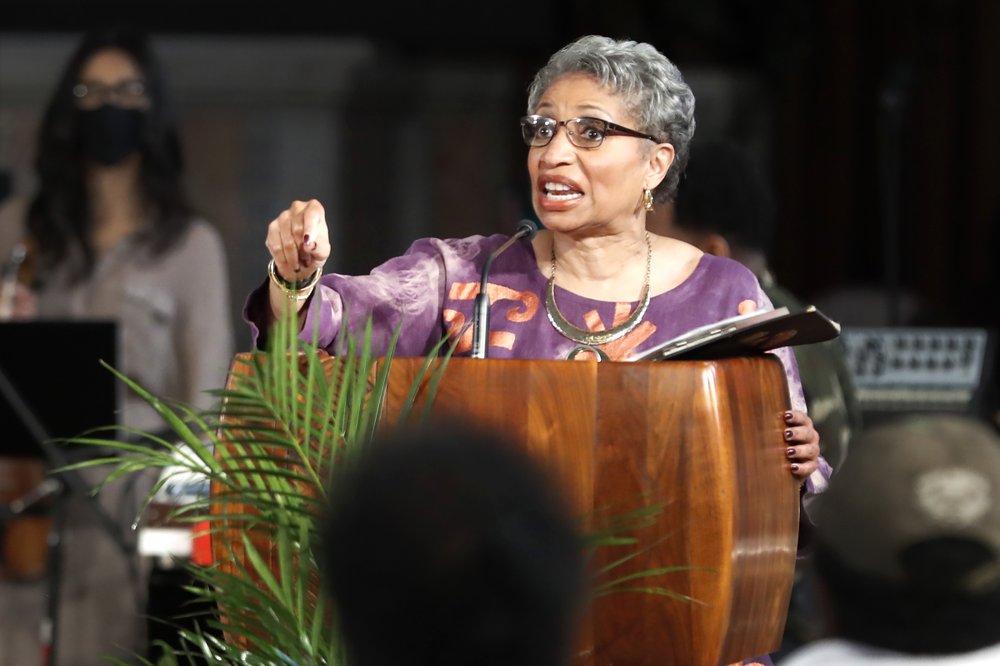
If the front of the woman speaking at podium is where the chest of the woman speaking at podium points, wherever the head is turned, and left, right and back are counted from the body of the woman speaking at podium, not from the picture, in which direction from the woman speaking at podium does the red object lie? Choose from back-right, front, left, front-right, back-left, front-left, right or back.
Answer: right

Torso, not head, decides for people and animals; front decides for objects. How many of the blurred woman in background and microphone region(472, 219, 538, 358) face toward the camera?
1

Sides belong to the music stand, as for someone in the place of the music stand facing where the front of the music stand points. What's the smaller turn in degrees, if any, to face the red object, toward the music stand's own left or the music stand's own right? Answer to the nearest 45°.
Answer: approximately 135° to the music stand's own right

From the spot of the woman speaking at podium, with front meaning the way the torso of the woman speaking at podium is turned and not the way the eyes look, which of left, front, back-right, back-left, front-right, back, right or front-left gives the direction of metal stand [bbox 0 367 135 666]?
right

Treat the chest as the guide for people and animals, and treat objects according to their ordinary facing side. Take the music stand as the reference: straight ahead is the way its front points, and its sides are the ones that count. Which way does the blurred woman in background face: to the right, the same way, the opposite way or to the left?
the opposite way

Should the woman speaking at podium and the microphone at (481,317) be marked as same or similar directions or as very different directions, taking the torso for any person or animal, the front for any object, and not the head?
very different directions

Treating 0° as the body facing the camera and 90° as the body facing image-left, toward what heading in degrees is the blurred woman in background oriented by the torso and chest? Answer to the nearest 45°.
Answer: approximately 0°

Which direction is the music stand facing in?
away from the camera

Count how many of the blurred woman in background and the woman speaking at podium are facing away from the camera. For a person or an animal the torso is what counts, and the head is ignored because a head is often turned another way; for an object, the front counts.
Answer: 0

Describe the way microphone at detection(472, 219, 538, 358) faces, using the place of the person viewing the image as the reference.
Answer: facing away from the viewer and to the right of the viewer

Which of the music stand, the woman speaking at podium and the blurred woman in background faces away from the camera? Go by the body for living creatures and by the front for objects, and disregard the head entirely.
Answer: the music stand

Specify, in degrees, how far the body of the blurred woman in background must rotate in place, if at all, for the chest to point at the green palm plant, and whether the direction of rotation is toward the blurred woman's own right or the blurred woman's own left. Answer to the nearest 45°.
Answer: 0° — they already face it
